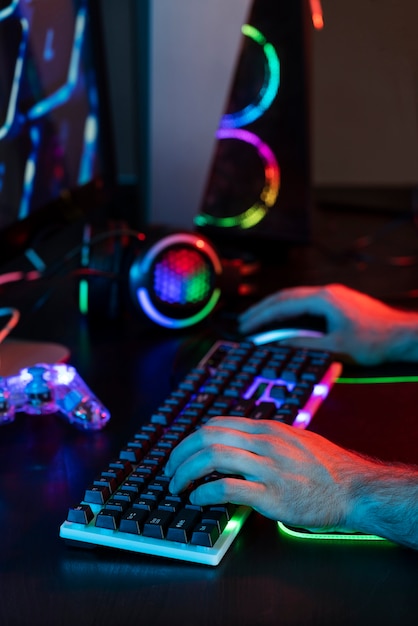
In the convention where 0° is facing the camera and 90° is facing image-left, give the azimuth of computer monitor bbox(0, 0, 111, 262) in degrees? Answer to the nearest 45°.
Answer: approximately 315°
